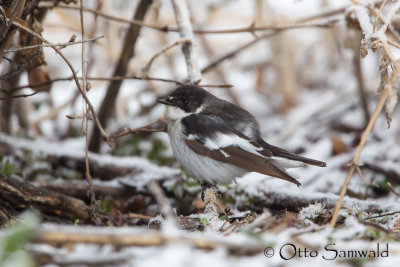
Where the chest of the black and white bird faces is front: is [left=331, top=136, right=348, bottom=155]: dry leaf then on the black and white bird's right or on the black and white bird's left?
on the black and white bird's right

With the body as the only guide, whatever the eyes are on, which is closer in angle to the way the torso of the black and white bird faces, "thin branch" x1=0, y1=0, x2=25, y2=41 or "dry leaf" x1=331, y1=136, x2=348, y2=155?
the thin branch

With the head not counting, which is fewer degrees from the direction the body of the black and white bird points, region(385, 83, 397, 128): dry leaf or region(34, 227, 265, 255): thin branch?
the thin branch

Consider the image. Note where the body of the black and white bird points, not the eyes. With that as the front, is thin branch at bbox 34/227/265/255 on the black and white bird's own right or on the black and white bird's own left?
on the black and white bird's own left

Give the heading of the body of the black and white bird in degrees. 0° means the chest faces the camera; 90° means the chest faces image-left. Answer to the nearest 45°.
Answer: approximately 90°

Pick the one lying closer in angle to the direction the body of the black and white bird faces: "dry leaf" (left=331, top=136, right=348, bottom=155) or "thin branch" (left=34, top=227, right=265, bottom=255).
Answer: the thin branch
